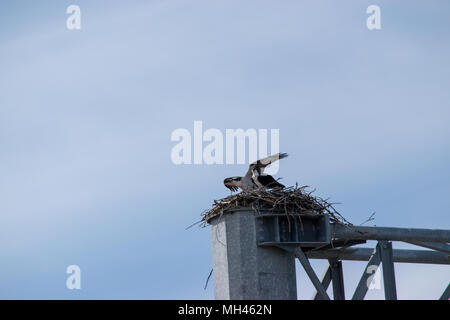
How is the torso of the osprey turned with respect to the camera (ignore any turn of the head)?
to the viewer's left

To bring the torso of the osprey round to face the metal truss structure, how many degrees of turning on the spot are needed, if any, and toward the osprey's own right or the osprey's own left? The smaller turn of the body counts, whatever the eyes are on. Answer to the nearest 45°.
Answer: approximately 135° to the osprey's own left
